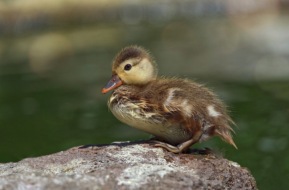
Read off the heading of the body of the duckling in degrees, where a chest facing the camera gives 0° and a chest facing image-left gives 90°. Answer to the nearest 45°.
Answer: approximately 90°
